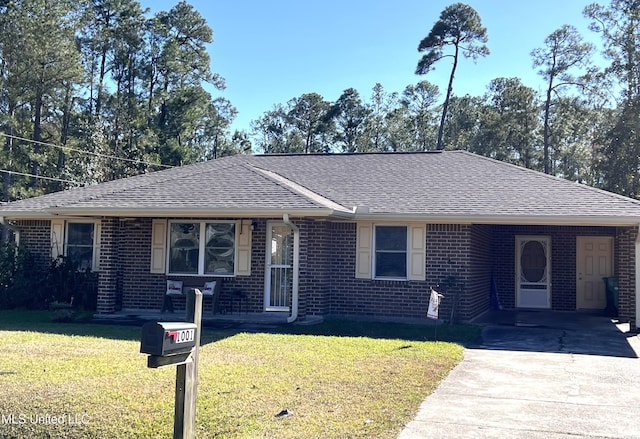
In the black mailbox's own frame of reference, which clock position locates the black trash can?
The black trash can is roughly at 6 o'clock from the black mailbox.

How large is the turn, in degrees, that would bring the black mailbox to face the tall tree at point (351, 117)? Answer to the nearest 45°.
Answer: approximately 135° to its right

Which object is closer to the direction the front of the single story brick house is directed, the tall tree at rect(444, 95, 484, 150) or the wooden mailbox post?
the wooden mailbox post

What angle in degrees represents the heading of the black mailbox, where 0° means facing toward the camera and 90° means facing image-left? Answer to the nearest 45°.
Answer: approximately 45°

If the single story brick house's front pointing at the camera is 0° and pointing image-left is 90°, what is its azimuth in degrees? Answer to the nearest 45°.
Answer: approximately 0°

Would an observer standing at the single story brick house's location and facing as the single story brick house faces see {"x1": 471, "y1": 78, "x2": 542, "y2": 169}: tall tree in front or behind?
behind

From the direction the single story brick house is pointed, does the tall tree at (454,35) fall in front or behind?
behind

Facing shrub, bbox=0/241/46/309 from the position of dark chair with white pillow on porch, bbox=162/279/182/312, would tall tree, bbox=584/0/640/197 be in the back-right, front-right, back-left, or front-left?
back-right

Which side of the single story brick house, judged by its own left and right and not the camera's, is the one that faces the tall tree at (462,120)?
back

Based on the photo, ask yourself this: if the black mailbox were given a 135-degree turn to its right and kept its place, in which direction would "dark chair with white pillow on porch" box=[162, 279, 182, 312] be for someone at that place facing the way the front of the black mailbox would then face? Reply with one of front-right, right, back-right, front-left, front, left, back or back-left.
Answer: front
